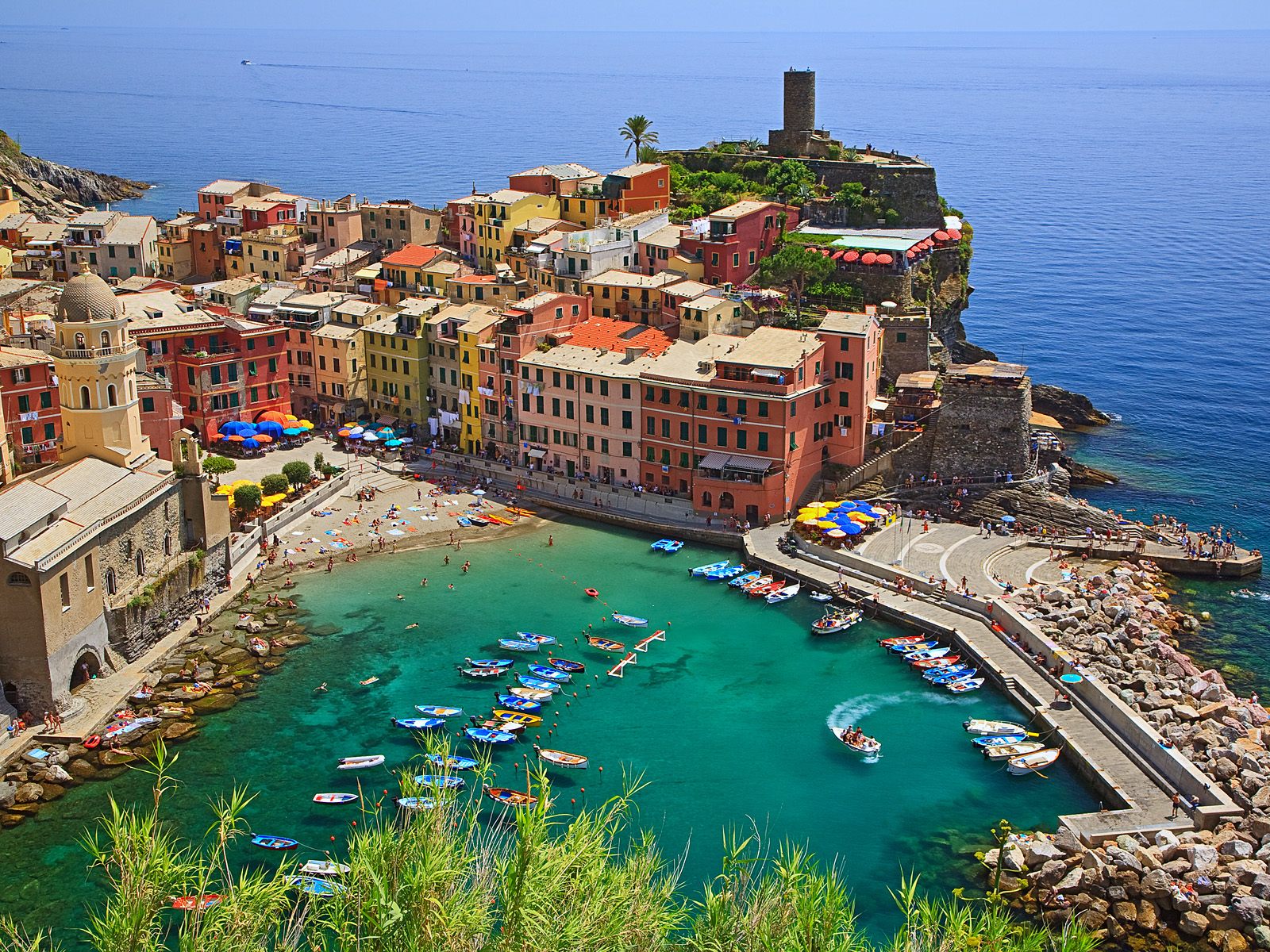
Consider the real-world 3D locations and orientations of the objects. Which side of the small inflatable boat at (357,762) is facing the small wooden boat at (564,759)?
front

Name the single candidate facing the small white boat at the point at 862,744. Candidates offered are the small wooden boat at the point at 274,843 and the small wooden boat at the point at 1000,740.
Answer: the small wooden boat at the point at 274,843

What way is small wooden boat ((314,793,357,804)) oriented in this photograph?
to the viewer's right

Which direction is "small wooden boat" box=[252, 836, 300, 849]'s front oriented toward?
to the viewer's right

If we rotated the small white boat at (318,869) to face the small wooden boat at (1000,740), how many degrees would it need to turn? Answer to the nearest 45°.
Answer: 0° — it already faces it

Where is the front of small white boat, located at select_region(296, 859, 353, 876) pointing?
to the viewer's right

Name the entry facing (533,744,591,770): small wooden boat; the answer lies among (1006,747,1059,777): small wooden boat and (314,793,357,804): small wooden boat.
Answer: (314,793,357,804): small wooden boat

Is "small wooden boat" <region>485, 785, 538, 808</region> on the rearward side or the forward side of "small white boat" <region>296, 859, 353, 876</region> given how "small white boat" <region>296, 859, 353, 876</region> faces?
on the forward side

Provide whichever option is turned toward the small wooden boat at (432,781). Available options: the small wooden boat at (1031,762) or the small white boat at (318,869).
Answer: the small white boat at (318,869)

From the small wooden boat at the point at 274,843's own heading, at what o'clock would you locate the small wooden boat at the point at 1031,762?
the small wooden boat at the point at 1031,762 is roughly at 12 o'clock from the small wooden boat at the point at 274,843.

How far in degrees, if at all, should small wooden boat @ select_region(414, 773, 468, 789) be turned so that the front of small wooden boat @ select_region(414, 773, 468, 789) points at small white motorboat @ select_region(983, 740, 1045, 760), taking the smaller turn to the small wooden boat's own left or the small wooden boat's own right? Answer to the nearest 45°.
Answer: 0° — it already faces it

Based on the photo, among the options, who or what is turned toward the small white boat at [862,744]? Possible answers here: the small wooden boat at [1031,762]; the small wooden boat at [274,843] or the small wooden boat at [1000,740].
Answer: the small wooden boat at [274,843]

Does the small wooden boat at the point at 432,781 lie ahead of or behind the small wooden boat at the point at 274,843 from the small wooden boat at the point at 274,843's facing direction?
ahead

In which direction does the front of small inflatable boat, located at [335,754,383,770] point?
to the viewer's right

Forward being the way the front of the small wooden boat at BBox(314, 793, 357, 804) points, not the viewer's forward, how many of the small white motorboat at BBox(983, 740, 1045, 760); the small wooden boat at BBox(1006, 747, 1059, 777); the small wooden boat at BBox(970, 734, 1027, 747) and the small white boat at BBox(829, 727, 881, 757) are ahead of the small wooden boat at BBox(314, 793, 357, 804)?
4
